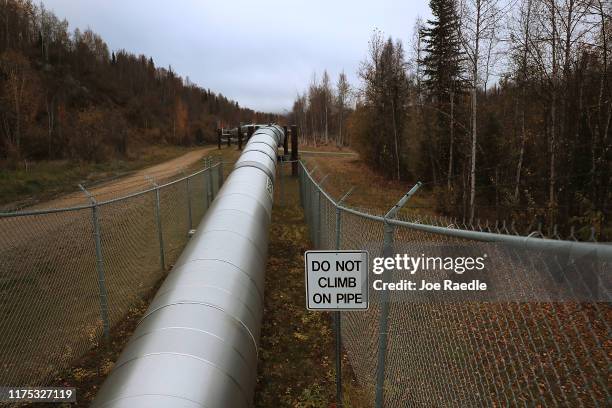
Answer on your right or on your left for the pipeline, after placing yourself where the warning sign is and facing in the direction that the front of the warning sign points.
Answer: on your right

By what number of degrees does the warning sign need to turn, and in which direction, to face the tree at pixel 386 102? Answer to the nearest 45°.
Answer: approximately 180°

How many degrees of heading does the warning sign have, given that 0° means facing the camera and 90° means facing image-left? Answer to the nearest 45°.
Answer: approximately 0°

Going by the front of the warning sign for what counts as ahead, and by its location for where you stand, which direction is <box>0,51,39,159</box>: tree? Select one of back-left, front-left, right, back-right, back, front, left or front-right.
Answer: back-right

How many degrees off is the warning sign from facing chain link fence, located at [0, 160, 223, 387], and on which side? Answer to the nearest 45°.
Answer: approximately 135° to its right
